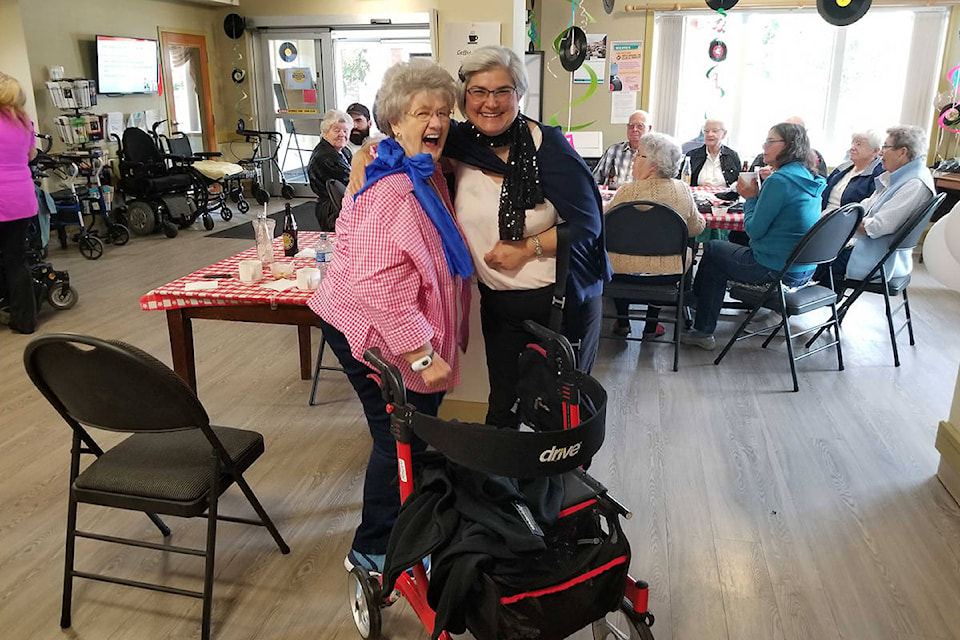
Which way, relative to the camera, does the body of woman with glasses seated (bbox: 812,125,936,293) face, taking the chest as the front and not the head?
to the viewer's left

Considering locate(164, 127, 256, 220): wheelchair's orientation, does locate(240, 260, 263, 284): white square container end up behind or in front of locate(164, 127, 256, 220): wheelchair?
in front

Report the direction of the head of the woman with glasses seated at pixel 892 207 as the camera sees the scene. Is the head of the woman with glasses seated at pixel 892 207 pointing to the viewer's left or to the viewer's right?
to the viewer's left

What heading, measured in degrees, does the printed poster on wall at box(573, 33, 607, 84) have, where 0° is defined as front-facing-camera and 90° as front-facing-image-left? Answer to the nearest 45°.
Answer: approximately 0°

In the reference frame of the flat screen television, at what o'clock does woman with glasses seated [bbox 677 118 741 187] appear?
The woman with glasses seated is roughly at 12 o'clock from the flat screen television.

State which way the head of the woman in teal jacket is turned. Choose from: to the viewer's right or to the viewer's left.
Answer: to the viewer's left

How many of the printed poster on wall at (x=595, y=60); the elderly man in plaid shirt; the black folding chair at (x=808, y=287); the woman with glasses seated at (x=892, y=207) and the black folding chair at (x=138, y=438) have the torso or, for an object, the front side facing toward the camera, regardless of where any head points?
2

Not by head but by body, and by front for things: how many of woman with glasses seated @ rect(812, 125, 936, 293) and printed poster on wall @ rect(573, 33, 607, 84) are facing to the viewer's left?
1

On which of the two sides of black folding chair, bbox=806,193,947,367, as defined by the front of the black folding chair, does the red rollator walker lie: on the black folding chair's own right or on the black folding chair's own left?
on the black folding chair's own left

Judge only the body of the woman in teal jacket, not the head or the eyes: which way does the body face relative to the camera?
to the viewer's left

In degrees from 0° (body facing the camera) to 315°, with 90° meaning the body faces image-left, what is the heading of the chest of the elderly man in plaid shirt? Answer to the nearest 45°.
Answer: approximately 0°
